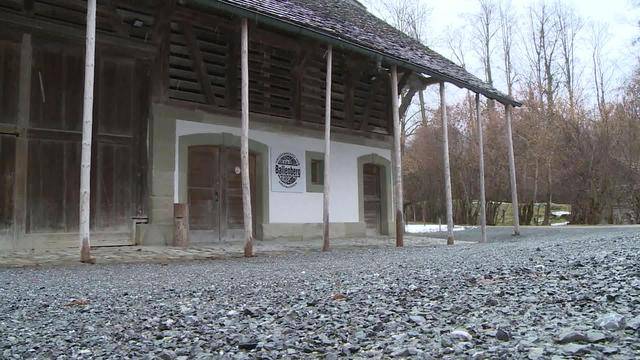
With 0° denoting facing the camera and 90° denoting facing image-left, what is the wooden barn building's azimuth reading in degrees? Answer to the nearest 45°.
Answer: approximately 315°
